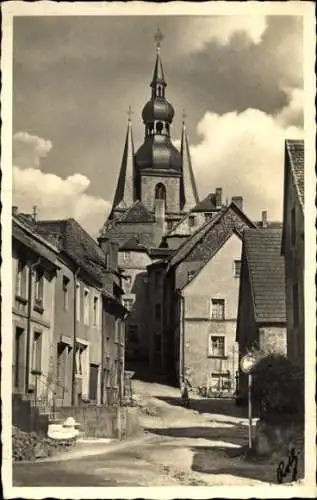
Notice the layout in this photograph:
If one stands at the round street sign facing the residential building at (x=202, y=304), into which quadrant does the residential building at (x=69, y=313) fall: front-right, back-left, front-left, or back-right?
front-left

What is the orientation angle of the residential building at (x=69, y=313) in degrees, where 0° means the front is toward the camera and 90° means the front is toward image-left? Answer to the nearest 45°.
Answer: approximately 315°

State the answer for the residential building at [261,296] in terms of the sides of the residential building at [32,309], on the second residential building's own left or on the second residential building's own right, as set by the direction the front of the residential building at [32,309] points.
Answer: on the second residential building's own left

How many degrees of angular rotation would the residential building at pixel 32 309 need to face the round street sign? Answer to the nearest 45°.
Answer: approximately 45° to its left

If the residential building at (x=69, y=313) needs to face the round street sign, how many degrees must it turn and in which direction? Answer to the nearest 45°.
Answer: approximately 45° to its right

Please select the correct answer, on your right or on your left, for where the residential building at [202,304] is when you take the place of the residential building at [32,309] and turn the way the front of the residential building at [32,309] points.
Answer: on your left

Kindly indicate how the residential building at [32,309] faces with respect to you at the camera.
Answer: facing the viewer and to the right of the viewer

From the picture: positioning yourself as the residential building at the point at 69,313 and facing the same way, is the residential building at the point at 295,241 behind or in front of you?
in front
